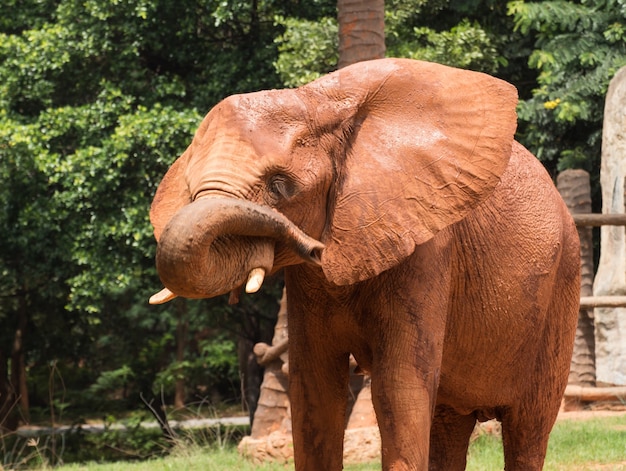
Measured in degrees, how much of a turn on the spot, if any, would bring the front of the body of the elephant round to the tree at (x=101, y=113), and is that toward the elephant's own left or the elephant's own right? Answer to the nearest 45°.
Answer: approximately 135° to the elephant's own right

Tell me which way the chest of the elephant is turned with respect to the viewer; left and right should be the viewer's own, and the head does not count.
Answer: facing the viewer and to the left of the viewer
